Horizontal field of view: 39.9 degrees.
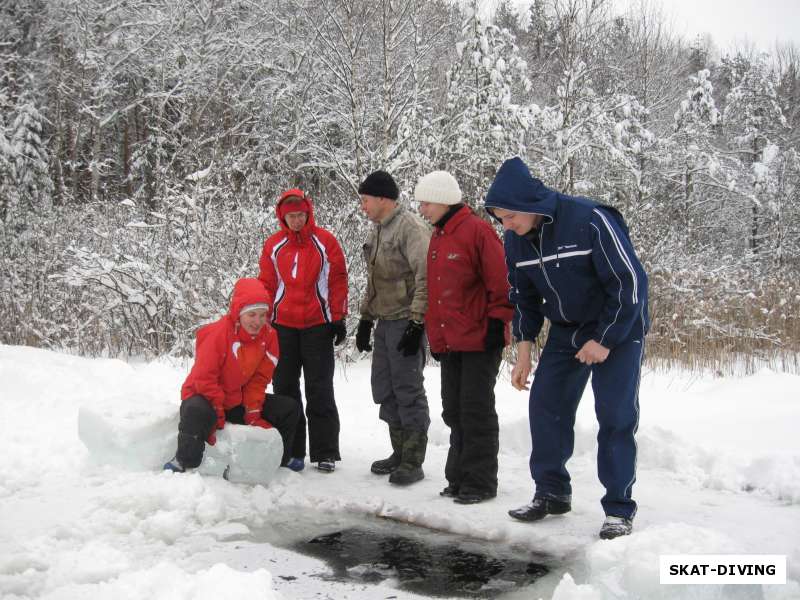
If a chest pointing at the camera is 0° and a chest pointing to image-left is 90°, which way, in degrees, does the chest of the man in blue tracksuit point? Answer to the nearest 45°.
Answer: approximately 45°

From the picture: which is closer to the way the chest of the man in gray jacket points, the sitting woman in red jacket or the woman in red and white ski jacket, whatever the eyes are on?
the sitting woman in red jacket

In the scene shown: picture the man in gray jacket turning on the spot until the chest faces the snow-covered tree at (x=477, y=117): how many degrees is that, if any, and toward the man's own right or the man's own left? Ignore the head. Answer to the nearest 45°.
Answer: approximately 135° to the man's own right

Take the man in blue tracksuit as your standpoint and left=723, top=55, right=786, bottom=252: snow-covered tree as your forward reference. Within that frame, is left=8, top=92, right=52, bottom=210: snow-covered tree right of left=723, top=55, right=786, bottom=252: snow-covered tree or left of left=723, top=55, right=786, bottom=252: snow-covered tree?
left

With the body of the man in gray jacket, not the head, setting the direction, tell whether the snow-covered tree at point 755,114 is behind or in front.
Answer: behind

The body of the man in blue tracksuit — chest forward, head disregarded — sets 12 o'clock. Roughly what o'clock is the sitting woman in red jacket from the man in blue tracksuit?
The sitting woman in red jacket is roughly at 2 o'clock from the man in blue tracksuit.

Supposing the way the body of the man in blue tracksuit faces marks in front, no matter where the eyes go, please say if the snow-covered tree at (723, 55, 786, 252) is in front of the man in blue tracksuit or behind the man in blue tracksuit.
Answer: behind

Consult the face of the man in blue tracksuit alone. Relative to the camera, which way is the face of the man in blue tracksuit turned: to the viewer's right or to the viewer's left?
to the viewer's left
